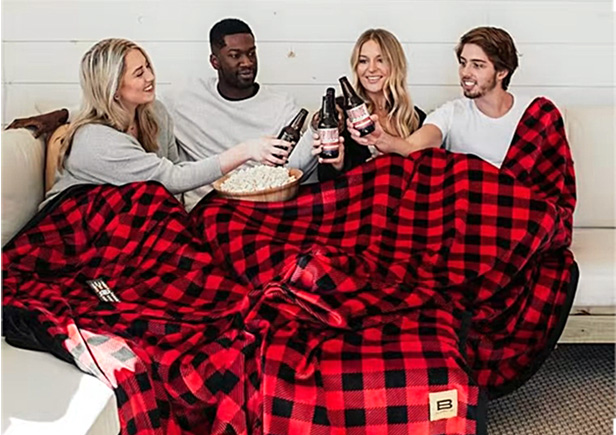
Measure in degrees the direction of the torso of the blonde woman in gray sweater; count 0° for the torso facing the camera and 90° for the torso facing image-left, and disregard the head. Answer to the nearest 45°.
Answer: approximately 315°

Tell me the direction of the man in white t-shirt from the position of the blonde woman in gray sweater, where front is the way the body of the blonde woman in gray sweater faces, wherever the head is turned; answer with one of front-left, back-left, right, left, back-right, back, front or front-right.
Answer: front-left

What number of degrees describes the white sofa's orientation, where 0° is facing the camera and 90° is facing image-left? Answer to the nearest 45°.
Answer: approximately 0°

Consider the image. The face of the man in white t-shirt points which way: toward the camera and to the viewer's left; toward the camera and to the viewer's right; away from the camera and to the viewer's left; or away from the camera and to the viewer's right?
toward the camera and to the viewer's left

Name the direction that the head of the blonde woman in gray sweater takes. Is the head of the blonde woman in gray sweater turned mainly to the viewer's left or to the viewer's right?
to the viewer's right
